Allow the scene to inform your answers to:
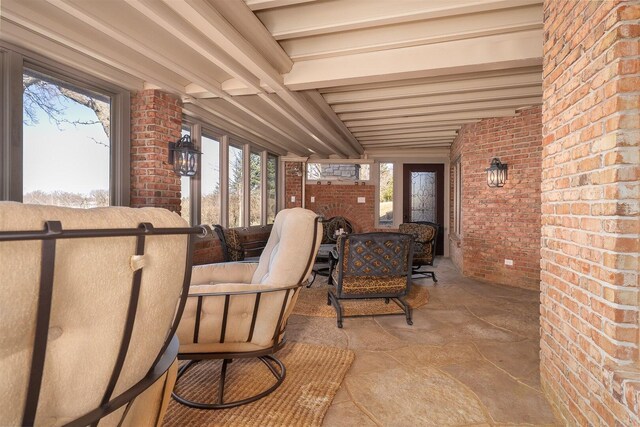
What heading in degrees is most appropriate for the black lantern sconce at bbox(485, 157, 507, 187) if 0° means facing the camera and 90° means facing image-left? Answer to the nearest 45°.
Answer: approximately 45°

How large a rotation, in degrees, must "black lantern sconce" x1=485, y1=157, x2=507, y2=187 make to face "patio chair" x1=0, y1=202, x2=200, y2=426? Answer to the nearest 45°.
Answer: approximately 45° to its left

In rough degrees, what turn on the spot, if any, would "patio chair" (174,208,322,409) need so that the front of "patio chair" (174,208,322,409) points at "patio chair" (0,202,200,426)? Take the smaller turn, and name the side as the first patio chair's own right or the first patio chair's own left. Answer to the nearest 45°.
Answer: approximately 90° to the first patio chair's own left

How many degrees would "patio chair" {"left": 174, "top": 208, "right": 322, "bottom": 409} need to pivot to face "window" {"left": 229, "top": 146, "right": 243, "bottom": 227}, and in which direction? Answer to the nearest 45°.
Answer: approximately 90° to its right

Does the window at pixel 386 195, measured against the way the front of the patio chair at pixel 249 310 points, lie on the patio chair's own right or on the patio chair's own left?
on the patio chair's own right

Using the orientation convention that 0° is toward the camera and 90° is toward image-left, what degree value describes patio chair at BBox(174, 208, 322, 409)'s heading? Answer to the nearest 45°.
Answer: approximately 90°
